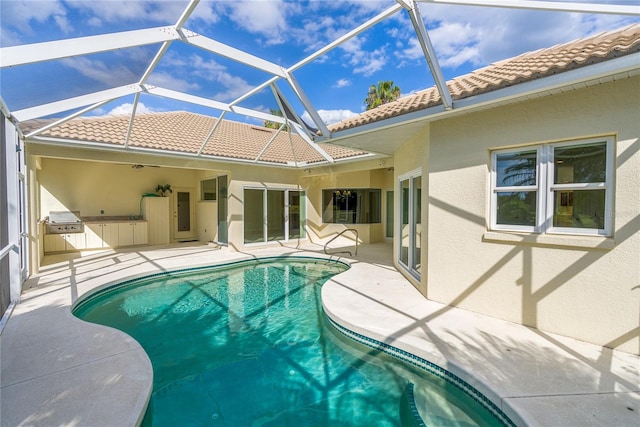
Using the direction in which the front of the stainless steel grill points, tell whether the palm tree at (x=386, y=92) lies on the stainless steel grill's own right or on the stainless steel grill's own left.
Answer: on the stainless steel grill's own left

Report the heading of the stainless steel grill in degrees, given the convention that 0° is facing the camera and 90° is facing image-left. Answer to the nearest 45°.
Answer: approximately 0°

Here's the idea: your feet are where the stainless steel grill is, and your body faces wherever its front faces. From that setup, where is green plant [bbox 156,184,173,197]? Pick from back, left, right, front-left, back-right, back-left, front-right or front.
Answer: left
